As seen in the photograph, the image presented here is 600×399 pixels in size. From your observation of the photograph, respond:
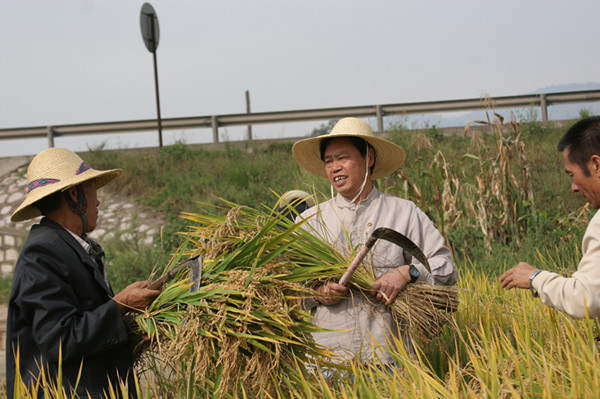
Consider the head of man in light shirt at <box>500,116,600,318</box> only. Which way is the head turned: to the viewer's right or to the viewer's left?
to the viewer's left

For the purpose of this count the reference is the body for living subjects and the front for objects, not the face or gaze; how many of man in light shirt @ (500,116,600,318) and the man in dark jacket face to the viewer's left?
1

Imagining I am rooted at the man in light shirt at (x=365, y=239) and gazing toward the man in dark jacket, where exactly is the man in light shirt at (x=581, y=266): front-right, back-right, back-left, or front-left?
back-left

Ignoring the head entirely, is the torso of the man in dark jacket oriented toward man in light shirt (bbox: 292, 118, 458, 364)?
yes

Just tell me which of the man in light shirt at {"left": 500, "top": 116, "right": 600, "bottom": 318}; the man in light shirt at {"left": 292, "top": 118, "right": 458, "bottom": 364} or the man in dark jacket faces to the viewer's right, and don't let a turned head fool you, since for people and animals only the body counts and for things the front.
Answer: the man in dark jacket

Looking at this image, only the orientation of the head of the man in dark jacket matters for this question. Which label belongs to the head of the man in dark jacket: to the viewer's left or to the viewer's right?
to the viewer's right

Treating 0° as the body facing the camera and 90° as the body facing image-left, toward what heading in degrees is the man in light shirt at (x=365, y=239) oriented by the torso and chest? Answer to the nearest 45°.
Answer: approximately 45°

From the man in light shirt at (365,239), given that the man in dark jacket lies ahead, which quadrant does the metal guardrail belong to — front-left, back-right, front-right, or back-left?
back-right

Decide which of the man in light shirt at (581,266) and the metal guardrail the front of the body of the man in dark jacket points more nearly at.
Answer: the man in light shirt

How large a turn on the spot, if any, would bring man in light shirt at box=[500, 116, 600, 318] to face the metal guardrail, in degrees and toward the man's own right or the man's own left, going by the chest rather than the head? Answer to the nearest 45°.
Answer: approximately 45° to the man's own right

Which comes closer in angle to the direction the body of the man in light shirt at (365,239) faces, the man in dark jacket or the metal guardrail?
the man in dark jacket

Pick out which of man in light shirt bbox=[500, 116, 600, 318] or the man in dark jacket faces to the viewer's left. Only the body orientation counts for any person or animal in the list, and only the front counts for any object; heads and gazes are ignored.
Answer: the man in light shirt

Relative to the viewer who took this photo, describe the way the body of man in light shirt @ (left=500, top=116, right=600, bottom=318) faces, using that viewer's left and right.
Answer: facing to the left of the viewer

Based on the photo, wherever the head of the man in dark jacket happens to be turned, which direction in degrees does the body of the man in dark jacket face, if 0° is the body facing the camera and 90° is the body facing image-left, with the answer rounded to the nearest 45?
approximately 270°

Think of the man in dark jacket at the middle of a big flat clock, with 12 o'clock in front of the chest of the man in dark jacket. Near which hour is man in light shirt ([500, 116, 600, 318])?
The man in light shirt is roughly at 1 o'clock from the man in dark jacket.
